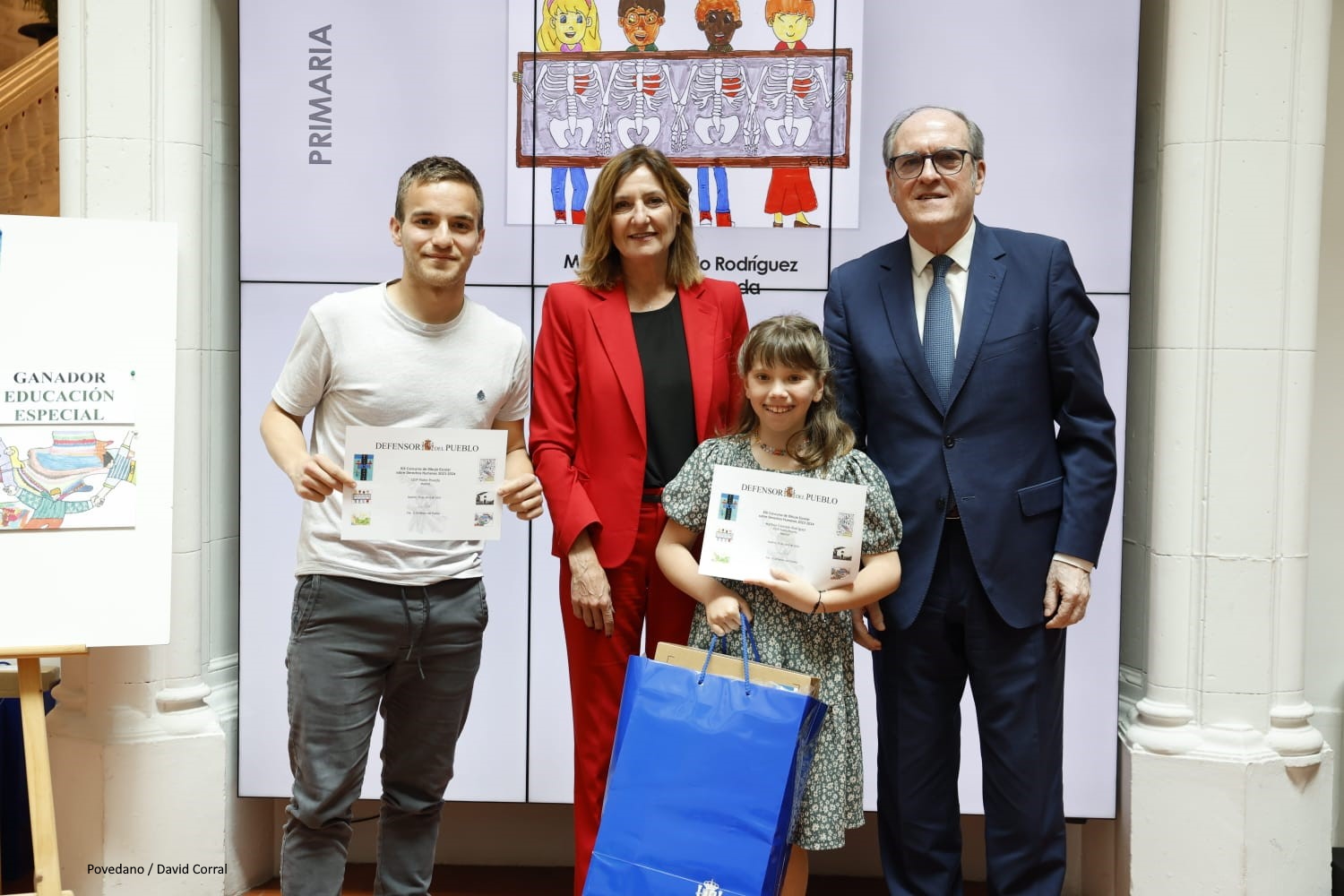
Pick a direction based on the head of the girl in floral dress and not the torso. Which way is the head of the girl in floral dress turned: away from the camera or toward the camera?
toward the camera

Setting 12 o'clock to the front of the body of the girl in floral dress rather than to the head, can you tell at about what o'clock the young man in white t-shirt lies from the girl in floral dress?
The young man in white t-shirt is roughly at 3 o'clock from the girl in floral dress.

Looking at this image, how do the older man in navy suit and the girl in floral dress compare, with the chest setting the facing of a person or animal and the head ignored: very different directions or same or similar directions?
same or similar directions

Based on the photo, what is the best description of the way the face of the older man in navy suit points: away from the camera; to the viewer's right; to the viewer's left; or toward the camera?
toward the camera

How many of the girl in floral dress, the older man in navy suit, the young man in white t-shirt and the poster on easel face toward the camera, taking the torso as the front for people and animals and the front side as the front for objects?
4

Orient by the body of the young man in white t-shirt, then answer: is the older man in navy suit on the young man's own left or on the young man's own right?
on the young man's own left

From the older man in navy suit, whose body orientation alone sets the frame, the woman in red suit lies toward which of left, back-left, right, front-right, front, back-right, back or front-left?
right

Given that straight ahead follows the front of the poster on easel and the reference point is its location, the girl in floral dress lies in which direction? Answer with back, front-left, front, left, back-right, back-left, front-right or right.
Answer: front-left

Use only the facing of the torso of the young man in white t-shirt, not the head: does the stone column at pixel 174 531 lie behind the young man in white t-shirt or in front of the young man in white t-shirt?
behind

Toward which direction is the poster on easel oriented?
toward the camera

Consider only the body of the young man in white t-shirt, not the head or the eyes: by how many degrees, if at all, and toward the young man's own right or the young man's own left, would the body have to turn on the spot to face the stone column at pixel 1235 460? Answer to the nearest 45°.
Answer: approximately 90° to the young man's own left

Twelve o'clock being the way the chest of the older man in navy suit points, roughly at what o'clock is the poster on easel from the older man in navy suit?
The poster on easel is roughly at 3 o'clock from the older man in navy suit.

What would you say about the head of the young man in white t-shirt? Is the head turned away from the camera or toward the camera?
toward the camera

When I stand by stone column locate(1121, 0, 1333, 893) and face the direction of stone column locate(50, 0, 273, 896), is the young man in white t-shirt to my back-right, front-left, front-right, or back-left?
front-left

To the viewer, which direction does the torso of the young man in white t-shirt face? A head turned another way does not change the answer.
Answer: toward the camera
